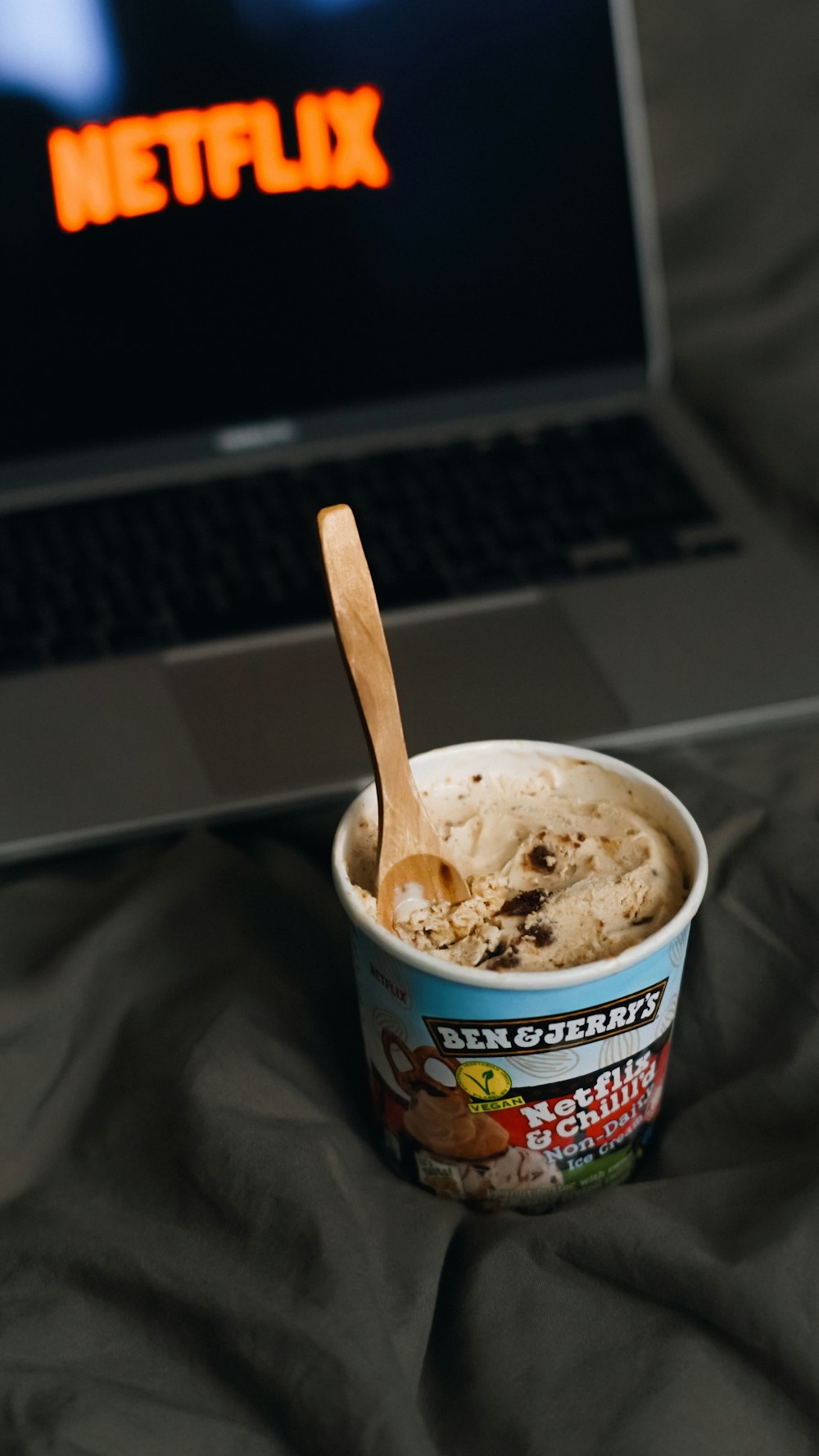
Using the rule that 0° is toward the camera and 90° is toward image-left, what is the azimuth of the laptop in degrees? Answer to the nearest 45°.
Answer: approximately 0°
